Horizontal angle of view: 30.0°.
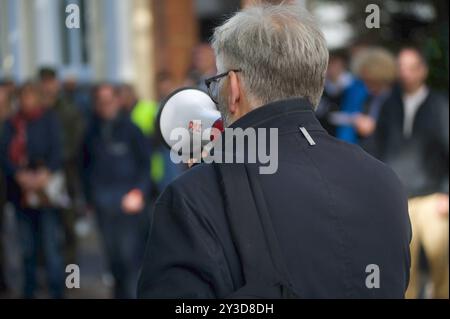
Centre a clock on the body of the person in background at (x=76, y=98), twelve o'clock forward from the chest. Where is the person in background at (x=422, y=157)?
the person in background at (x=422, y=157) is roughly at 11 o'clock from the person in background at (x=76, y=98).

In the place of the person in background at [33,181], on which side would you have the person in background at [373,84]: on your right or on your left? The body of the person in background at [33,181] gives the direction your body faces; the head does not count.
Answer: on your left

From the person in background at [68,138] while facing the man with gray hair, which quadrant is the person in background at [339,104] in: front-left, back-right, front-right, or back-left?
front-left

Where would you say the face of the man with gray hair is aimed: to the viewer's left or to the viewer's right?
to the viewer's left

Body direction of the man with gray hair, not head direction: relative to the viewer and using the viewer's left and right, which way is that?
facing away from the viewer and to the left of the viewer

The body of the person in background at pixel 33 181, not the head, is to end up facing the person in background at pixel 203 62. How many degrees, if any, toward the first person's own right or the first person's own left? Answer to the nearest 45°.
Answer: approximately 90° to the first person's own left

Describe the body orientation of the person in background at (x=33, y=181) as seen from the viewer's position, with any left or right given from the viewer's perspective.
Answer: facing the viewer

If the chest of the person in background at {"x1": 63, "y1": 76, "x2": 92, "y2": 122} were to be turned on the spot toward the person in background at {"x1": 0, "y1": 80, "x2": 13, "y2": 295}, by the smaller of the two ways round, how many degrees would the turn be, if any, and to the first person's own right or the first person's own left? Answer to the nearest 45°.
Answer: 0° — they already face them

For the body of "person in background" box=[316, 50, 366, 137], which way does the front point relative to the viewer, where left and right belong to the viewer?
facing the viewer and to the left of the viewer

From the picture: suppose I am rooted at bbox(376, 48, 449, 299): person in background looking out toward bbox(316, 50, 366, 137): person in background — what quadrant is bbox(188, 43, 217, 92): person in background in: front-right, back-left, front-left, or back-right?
front-left

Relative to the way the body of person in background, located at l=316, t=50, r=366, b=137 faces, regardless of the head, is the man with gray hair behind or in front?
in front
